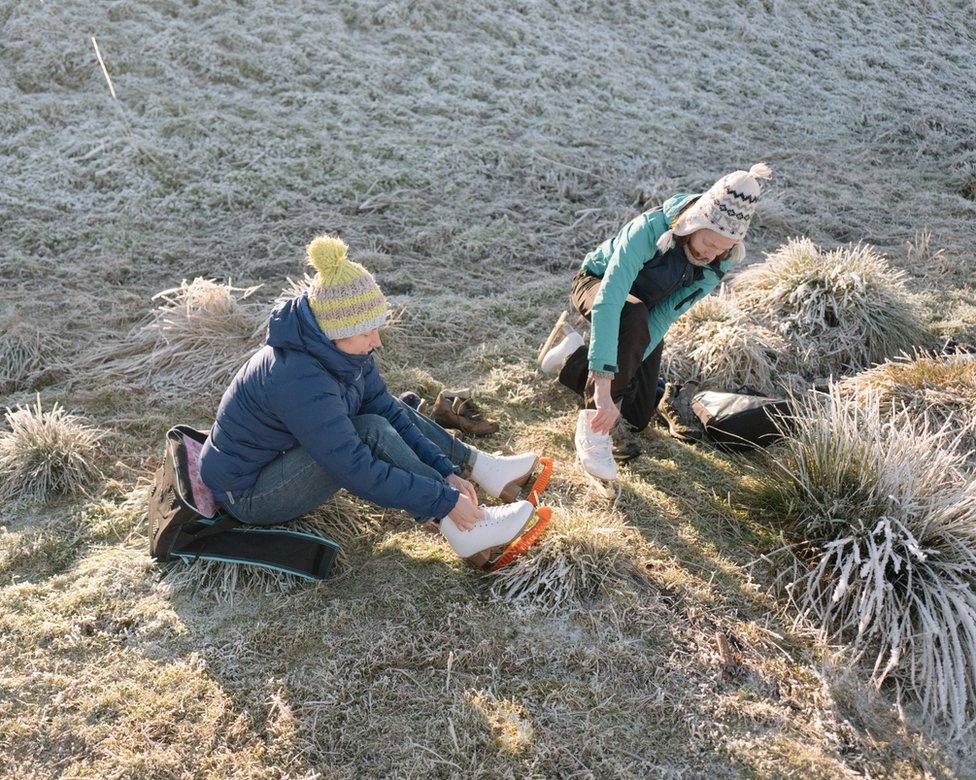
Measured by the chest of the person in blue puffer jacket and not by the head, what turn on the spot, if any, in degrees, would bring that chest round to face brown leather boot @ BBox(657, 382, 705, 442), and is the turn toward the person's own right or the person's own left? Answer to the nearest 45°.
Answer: approximately 45° to the person's own left

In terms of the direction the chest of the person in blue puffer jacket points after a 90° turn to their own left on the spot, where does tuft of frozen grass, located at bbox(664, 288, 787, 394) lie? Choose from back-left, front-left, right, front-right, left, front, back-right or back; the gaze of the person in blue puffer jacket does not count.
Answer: front-right

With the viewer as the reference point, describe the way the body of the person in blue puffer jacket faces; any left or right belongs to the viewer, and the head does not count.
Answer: facing to the right of the viewer

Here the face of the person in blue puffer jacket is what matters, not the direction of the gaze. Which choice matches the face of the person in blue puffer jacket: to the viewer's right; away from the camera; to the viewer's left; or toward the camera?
to the viewer's right
